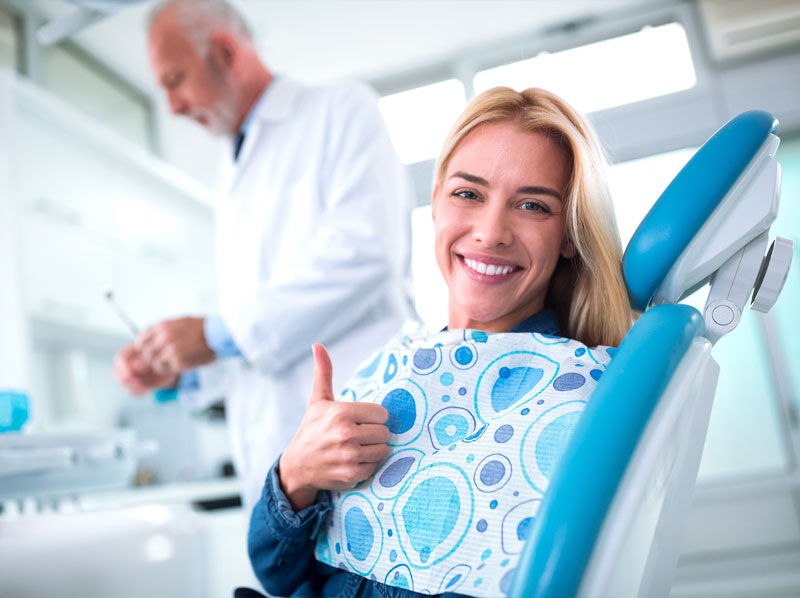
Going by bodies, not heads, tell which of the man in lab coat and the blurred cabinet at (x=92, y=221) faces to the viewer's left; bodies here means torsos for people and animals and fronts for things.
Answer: the man in lab coat

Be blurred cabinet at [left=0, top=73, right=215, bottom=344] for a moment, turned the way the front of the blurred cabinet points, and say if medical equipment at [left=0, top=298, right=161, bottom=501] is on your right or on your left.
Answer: on your right

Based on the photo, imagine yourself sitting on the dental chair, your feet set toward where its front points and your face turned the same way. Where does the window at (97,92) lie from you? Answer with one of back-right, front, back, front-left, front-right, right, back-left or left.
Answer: front-right

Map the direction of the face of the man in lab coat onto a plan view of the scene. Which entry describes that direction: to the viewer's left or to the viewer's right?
to the viewer's left

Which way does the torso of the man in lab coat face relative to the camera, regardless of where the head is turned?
to the viewer's left

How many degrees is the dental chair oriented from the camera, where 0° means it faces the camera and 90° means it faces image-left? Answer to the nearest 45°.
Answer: approximately 90°

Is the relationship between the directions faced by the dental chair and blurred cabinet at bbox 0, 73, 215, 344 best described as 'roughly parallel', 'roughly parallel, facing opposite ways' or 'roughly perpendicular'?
roughly parallel, facing opposite ways

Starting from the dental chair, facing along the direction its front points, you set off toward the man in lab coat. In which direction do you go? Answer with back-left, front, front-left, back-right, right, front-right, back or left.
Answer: front-right

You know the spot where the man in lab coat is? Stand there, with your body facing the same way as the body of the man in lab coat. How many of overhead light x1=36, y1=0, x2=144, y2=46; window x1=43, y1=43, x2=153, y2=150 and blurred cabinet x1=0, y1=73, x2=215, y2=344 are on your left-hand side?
0

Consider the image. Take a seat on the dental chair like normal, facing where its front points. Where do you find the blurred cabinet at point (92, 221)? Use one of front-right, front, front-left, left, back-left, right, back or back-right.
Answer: front-right

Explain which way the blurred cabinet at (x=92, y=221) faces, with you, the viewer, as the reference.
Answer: facing the viewer and to the right of the viewer

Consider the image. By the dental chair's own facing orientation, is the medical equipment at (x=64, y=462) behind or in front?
in front
